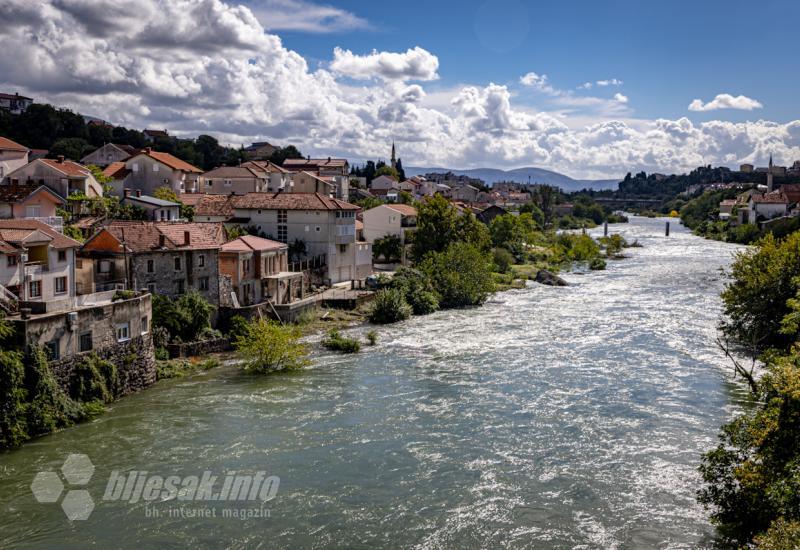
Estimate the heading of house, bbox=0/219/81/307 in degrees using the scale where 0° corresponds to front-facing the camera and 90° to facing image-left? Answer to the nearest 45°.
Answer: approximately 315°

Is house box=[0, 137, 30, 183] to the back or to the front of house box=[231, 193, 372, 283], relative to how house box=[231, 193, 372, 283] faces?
to the back

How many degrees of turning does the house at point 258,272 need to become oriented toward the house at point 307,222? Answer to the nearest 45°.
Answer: approximately 135° to its left

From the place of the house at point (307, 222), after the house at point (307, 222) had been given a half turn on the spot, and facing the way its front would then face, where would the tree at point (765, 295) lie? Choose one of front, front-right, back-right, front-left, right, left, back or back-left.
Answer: back

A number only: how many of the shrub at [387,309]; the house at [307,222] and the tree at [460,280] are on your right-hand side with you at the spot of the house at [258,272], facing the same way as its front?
0

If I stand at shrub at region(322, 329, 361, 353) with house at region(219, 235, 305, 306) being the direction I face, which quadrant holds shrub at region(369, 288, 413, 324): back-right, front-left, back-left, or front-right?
front-right

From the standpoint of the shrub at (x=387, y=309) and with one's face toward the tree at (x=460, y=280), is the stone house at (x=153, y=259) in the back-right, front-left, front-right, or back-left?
back-left

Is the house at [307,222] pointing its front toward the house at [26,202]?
no

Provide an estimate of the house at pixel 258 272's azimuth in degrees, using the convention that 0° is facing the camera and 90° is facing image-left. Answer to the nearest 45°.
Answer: approximately 315°

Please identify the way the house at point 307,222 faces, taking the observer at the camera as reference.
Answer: facing the viewer and to the right of the viewer

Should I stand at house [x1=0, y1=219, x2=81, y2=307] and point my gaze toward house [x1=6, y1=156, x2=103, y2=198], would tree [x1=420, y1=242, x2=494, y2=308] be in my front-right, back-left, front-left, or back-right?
front-right

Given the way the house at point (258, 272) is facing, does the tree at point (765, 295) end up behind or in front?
in front

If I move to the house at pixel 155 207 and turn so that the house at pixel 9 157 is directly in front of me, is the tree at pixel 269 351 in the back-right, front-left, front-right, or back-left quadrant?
back-left

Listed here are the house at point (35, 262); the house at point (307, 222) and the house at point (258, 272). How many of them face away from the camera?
0

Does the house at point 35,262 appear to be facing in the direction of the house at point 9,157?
no

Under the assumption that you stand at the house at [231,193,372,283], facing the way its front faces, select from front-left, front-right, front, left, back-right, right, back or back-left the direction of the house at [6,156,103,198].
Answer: back-right

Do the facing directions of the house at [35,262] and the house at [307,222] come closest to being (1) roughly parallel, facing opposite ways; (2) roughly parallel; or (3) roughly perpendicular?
roughly parallel

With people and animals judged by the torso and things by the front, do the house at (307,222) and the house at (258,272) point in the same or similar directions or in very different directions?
same or similar directions

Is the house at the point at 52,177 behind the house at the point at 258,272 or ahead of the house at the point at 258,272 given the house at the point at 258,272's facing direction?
behind
